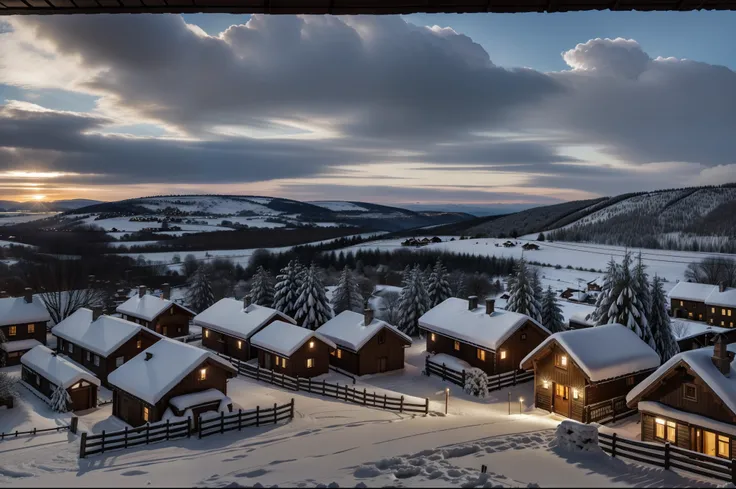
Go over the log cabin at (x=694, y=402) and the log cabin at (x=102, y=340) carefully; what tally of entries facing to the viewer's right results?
0

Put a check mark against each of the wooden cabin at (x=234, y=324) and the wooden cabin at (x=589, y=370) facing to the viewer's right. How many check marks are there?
0

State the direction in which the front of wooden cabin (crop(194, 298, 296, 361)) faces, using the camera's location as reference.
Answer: facing the viewer and to the left of the viewer

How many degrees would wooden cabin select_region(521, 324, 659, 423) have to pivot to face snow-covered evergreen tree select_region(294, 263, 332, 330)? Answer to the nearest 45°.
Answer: approximately 90° to its right

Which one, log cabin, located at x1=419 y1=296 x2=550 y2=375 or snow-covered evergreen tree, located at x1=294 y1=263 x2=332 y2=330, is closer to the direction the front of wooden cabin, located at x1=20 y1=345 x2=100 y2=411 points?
the log cabin

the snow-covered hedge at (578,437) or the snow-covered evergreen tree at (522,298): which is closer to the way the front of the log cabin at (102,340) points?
the snow-covered hedge

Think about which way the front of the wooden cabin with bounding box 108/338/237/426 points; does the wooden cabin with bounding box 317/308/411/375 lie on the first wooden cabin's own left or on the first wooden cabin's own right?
on the first wooden cabin's own left

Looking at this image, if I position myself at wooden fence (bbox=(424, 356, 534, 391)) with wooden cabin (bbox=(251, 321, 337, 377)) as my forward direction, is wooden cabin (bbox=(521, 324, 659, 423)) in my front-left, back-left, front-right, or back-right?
back-left

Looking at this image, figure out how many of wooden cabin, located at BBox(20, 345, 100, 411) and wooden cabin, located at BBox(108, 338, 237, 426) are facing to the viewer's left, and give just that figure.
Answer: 0

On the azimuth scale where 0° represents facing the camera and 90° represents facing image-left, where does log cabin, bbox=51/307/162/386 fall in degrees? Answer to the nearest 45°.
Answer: approximately 45°

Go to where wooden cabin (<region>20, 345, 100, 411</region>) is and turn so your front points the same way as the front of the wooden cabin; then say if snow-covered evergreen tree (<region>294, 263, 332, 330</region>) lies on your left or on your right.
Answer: on your left

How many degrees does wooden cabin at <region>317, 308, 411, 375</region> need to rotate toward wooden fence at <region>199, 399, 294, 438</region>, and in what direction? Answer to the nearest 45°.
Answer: approximately 45° to its right

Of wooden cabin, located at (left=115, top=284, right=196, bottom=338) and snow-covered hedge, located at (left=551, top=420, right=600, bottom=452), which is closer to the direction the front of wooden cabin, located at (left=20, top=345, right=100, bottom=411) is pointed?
the snow-covered hedge
